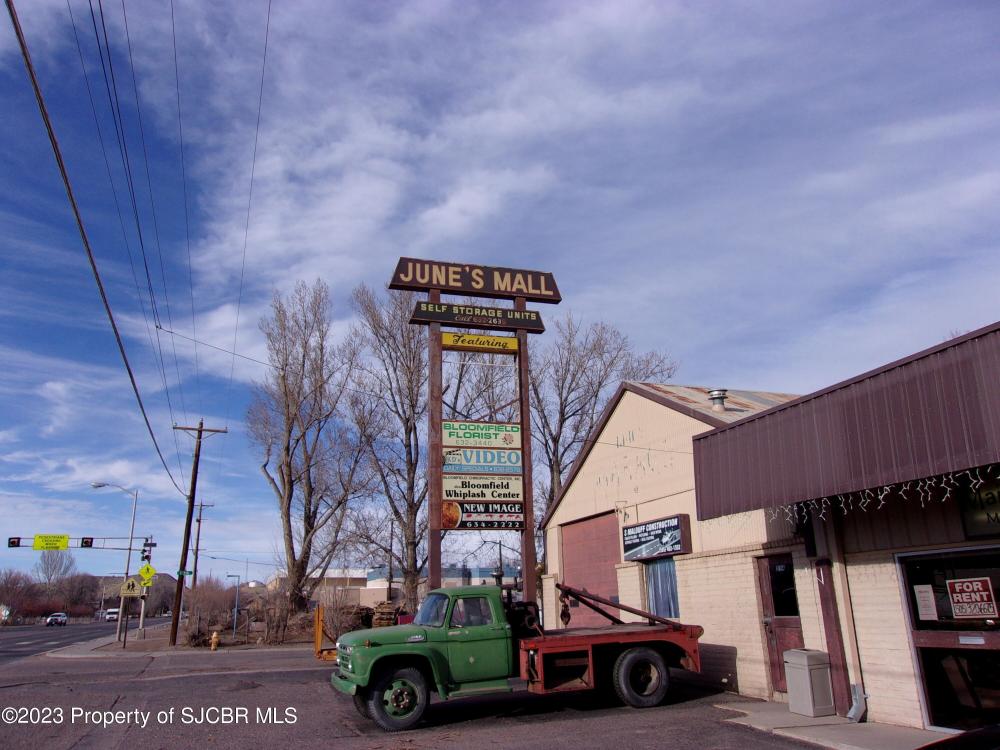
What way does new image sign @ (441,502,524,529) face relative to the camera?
toward the camera

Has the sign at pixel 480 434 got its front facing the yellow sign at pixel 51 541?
no

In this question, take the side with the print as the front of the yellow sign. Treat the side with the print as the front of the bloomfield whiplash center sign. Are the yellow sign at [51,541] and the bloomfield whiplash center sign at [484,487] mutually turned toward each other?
no

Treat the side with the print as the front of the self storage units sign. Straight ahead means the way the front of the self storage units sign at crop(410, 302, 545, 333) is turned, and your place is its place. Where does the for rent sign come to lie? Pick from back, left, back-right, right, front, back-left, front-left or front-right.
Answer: front-left

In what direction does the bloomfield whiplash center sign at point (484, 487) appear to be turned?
toward the camera

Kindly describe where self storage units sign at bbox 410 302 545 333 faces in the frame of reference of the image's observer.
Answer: facing the viewer

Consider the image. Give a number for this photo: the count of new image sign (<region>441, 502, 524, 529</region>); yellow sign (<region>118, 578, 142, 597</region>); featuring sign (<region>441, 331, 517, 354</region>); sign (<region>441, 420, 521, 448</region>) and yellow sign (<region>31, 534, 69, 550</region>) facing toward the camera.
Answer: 5
